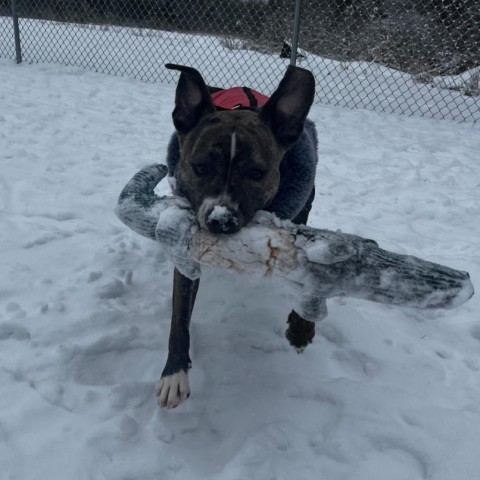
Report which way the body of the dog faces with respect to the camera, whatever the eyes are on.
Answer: toward the camera

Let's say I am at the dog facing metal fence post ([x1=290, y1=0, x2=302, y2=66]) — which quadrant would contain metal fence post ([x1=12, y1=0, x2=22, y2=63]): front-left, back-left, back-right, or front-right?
front-left

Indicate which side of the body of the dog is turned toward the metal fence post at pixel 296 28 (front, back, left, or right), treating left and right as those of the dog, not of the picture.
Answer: back

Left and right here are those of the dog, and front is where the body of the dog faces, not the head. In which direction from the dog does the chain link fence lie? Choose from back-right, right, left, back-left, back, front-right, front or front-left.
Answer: back

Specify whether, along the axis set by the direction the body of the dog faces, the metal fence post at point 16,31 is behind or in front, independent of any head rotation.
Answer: behind
